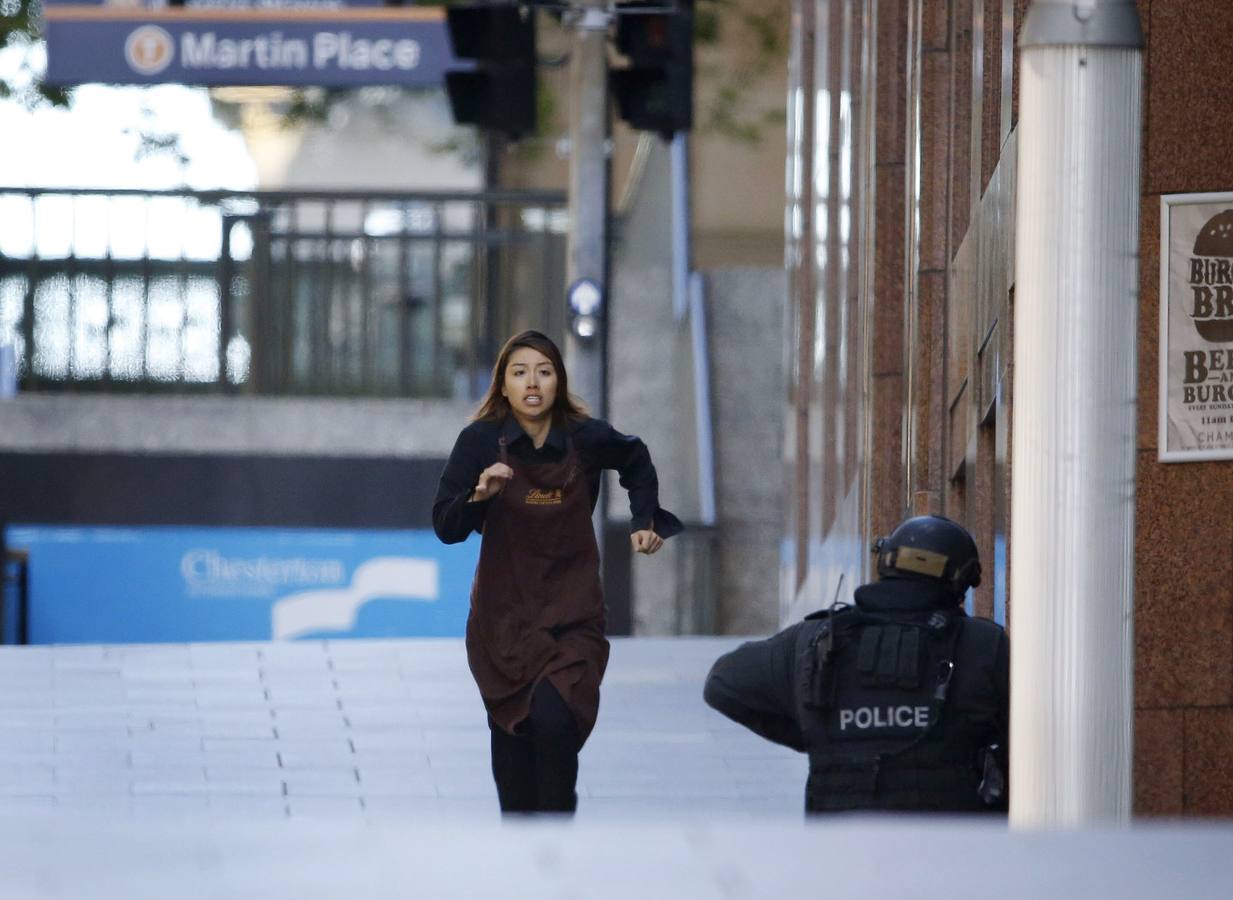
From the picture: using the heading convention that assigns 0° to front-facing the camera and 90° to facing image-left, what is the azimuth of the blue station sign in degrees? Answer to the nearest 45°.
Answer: approximately 0°

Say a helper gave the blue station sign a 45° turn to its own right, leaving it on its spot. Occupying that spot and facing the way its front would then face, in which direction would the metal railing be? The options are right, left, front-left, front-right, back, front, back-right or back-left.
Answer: back-right

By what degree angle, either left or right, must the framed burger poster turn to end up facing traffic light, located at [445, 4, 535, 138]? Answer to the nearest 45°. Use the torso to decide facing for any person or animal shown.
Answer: approximately 135° to its right

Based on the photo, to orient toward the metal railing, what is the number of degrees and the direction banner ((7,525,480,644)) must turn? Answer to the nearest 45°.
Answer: approximately 180°

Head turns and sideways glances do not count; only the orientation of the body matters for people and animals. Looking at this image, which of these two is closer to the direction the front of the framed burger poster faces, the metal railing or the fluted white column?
the fluted white column

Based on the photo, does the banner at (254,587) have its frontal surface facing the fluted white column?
yes
